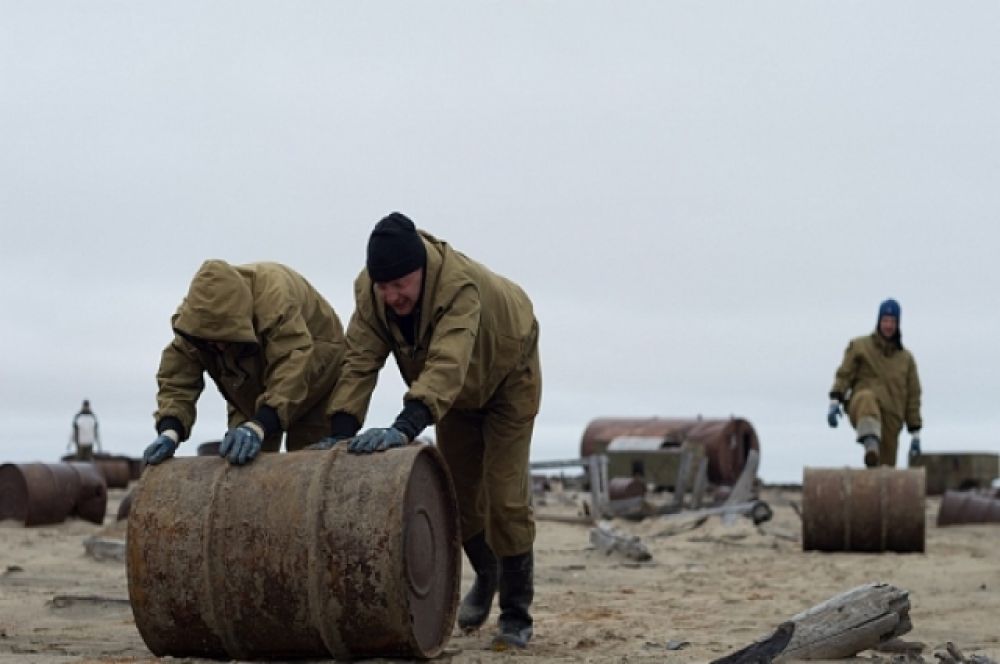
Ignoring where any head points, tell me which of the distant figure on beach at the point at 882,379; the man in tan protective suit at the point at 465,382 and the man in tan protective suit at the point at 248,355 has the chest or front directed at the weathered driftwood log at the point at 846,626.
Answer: the distant figure on beach

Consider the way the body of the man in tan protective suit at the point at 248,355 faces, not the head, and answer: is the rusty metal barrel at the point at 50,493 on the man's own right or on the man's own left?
on the man's own right

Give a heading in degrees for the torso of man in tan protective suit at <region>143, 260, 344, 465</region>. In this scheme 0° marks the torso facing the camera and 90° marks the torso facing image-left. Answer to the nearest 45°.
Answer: approximately 45°

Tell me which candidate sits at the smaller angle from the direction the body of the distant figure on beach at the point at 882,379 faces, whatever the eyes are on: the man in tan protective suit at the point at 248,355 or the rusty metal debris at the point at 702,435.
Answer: the man in tan protective suit

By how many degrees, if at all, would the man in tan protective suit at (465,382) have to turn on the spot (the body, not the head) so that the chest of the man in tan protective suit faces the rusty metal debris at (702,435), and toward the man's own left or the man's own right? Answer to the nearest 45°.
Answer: approximately 135° to the man's own right

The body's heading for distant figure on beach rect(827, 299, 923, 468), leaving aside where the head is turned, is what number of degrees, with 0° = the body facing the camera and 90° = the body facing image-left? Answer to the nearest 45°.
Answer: approximately 0°

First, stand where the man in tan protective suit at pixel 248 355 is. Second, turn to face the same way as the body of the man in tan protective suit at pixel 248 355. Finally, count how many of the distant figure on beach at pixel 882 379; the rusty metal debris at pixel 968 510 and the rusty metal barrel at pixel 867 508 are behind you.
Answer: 3

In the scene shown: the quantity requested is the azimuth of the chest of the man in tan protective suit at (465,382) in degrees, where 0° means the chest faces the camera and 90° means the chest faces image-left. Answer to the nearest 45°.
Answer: approximately 45°

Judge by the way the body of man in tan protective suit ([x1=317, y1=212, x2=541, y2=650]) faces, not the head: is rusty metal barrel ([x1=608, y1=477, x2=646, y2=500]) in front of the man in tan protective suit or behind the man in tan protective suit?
behind
